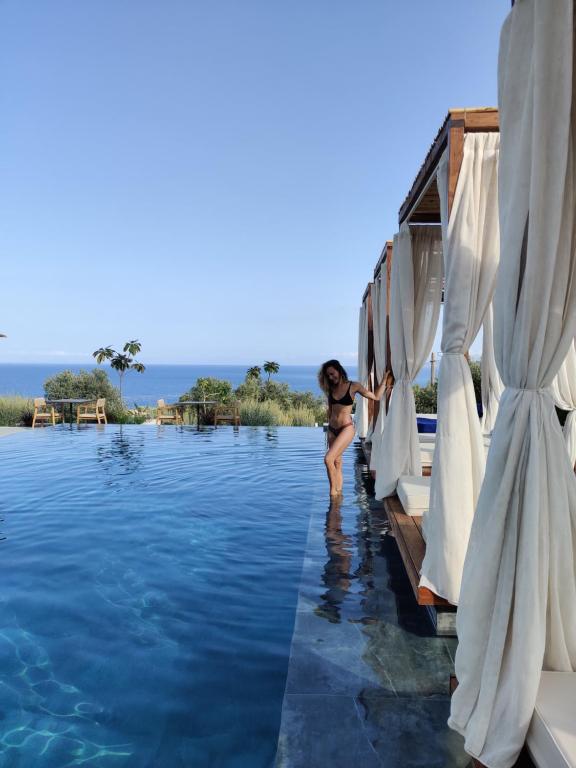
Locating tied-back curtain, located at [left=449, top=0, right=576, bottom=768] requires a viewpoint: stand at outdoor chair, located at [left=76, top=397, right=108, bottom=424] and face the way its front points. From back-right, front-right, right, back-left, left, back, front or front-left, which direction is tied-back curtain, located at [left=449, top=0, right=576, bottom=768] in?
left

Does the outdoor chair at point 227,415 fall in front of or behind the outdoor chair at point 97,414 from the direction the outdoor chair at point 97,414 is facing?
behind

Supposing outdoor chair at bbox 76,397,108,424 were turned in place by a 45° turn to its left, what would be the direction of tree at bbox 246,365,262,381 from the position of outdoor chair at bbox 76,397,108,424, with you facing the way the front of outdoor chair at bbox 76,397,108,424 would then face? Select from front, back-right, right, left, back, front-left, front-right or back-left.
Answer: back

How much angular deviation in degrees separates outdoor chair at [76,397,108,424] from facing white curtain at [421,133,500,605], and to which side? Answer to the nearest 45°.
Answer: approximately 90° to its left

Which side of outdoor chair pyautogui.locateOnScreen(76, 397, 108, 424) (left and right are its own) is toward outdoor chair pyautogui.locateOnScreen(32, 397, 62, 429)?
front

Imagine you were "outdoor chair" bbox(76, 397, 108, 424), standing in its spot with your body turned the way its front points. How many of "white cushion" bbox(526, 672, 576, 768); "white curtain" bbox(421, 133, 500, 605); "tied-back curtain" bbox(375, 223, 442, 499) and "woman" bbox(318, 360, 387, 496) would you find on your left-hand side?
4

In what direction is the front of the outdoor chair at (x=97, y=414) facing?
to the viewer's left

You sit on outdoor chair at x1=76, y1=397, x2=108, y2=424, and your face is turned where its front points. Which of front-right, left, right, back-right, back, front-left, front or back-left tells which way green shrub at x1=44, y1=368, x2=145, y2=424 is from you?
right

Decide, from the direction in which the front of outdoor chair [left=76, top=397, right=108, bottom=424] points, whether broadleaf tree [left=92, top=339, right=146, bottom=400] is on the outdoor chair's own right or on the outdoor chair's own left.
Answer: on the outdoor chair's own right

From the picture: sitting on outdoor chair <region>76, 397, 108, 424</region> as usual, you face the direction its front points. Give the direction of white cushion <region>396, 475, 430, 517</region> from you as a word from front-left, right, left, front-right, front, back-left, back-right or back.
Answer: left

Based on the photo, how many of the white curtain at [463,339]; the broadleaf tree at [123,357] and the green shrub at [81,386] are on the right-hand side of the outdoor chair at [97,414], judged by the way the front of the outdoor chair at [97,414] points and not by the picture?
2

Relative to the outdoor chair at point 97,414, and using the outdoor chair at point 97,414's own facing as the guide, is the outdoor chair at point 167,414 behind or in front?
behind

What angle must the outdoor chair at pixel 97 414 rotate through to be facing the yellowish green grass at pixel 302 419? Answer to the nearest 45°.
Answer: approximately 180°
